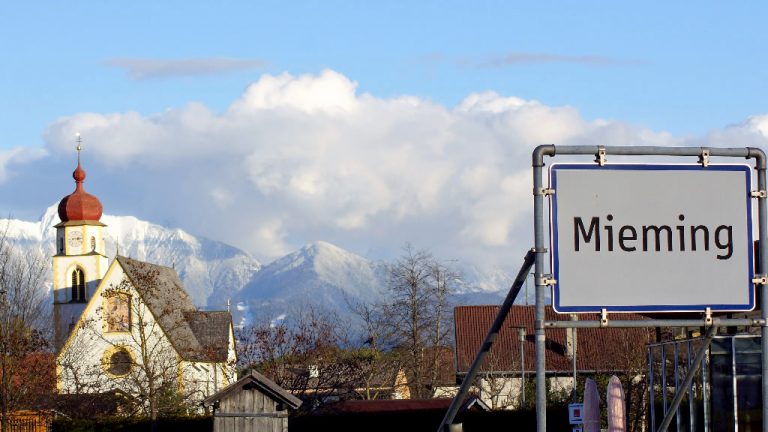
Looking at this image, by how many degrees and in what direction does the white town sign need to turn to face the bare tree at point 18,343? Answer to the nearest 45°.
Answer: approximately 135° to its right

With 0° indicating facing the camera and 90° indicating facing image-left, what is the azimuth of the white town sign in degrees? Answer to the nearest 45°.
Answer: approximately 0°

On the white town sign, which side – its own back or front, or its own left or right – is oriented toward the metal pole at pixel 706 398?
back

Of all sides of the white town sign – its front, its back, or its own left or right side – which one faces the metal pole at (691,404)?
back

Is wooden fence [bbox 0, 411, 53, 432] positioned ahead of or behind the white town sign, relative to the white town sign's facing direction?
behind
